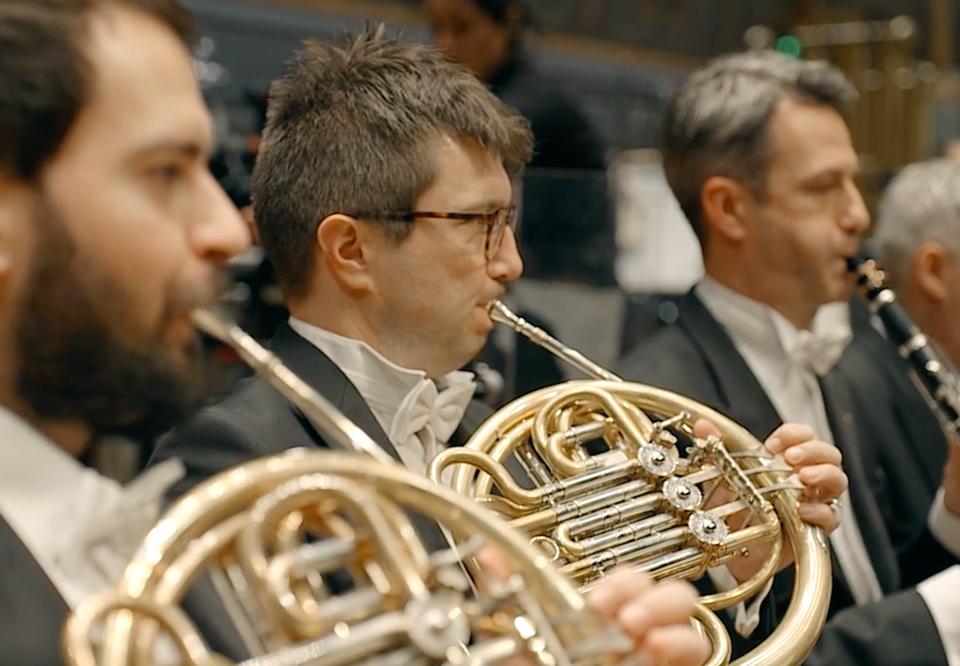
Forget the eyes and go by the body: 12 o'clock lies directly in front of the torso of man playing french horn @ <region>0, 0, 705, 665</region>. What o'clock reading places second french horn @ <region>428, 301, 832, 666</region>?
The second french horn is roughly at 11 o'clock from the man playing french horn.

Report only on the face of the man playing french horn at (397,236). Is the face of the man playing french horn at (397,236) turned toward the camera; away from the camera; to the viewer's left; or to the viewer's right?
to the viewer's right

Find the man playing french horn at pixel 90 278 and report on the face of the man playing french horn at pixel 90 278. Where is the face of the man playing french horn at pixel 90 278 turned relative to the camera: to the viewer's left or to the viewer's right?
to the viewer's right

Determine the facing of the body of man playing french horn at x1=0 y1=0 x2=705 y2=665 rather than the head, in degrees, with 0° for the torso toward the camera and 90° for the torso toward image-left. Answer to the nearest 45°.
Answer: approximately 270°
